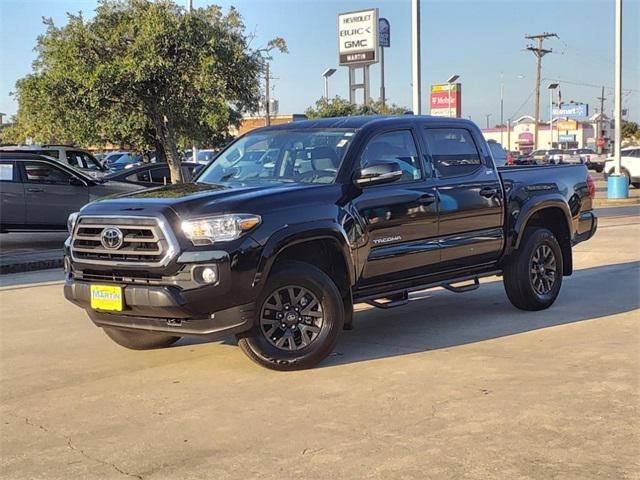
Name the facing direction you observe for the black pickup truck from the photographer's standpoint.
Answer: facing the viewer and to the left of the viewer

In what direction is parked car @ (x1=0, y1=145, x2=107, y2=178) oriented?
to the viewer's right

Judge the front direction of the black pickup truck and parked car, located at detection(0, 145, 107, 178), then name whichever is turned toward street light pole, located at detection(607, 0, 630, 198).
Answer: the parked car

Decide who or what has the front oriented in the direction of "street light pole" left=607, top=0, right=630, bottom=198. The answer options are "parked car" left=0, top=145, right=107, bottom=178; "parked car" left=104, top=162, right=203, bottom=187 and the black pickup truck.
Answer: "parked car" left=0, top=145, right=107, bottom=178

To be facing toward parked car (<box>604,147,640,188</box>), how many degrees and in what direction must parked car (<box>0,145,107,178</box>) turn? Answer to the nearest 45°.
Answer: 0° — it already faces it

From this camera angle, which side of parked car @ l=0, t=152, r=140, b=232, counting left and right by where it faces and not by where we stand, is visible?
right

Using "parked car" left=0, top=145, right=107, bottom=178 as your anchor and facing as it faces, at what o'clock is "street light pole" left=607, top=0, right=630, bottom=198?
The street light pole is roughly at 12 o'clock from the parked car.
